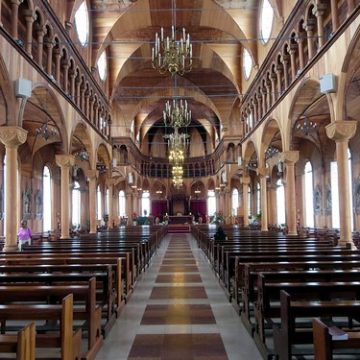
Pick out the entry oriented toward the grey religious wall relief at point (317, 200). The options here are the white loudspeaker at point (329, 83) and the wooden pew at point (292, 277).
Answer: the wooden pew

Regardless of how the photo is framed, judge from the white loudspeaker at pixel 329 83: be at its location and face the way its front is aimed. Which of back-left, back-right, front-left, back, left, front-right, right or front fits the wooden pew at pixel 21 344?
front-left

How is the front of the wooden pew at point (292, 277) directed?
away from the camera

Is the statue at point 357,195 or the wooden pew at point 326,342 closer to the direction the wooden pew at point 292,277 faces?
the statue

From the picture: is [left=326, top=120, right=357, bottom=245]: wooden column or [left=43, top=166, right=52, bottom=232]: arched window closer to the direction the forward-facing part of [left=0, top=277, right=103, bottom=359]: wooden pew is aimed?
the arched window

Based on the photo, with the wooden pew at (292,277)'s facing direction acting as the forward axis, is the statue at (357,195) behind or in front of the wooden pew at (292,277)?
in front

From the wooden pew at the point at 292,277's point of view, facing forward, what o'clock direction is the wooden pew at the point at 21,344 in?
the wooden pew at the point at 21,344 is roughly at 7 o'clock from the wooden pew at the point at 292,277.

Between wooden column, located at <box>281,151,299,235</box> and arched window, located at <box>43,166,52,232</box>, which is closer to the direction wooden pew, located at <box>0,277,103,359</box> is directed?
the arched window

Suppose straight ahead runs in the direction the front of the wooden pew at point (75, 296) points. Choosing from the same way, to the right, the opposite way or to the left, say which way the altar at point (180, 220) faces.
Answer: the opposite way
